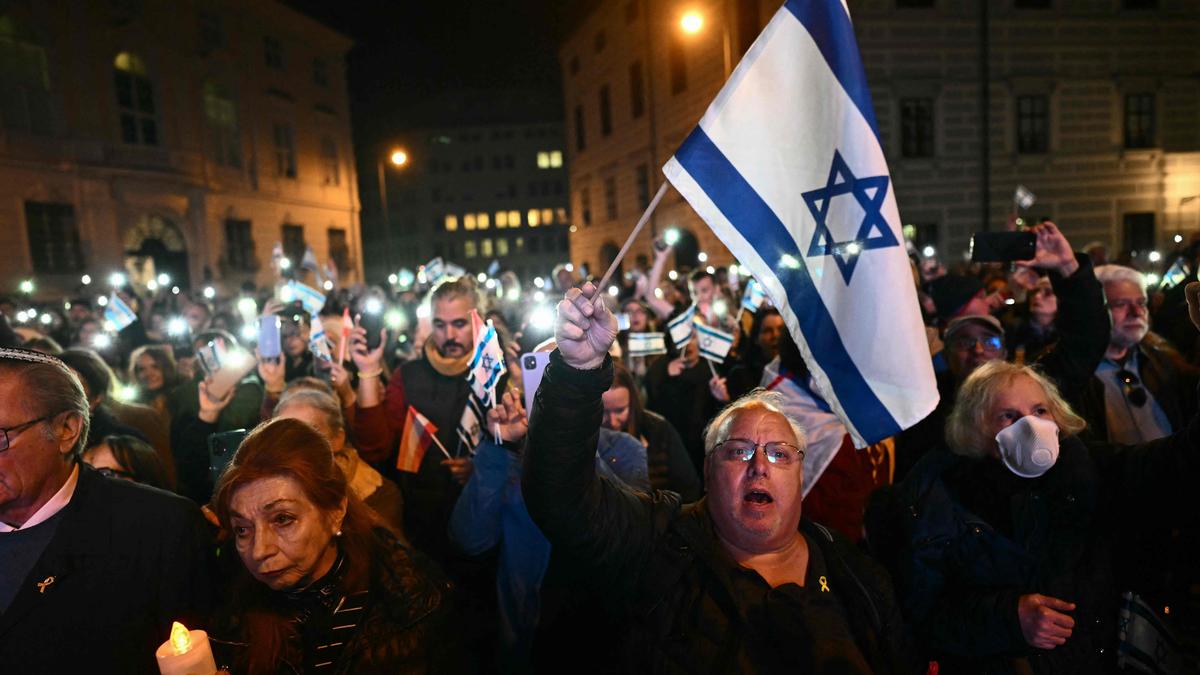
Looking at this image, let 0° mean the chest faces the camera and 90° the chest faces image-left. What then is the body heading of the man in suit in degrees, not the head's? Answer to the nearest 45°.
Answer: approximately 45°

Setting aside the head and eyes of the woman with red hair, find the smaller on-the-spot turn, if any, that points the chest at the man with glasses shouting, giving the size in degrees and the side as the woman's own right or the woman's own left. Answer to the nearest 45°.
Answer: approximately 90° to the woman's own left

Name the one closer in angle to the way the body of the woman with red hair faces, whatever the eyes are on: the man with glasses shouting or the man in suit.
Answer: the man in suit

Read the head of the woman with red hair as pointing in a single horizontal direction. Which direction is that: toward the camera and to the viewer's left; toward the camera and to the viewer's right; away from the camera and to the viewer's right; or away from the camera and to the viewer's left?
toward the camera and to the viewer's left

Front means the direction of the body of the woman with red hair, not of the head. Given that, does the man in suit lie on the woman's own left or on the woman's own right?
on the woman's own right

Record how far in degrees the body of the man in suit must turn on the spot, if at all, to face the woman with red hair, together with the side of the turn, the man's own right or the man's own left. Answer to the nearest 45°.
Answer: approximately 90° to the man's own left

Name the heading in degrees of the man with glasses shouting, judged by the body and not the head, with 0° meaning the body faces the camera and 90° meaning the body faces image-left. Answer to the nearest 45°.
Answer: approximately 0°

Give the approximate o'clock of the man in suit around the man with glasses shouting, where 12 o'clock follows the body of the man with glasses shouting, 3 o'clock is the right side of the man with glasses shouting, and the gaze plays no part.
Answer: The man in suit is roughly at 3 o'clock from the man with glasses shouting.

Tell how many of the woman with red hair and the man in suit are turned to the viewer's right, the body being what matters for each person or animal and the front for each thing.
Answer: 0

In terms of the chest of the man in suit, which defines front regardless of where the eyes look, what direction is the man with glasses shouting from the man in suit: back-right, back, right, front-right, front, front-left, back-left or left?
left

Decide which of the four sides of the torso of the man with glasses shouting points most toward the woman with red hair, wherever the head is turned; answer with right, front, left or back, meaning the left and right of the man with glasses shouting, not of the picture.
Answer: right
